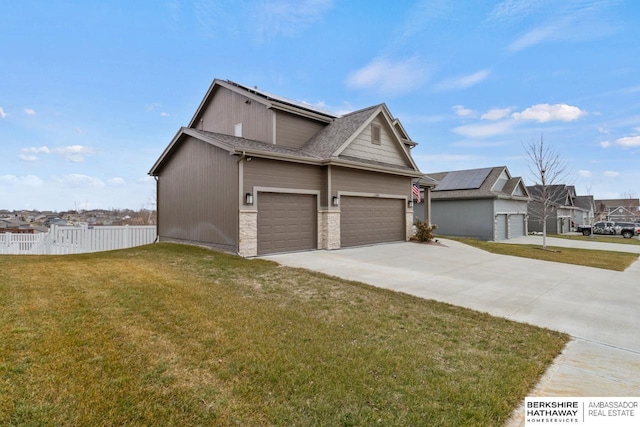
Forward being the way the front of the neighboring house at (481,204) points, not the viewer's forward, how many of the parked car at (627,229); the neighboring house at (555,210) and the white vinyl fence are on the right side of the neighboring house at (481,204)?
1

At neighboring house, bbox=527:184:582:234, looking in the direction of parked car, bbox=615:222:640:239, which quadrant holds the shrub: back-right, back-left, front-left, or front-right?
back-right

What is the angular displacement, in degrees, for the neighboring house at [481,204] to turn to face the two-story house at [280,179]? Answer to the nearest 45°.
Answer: approximately 90° to its right

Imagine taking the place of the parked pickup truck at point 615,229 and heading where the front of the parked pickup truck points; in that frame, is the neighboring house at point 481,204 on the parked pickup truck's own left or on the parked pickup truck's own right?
on the parked pickup truck's own left

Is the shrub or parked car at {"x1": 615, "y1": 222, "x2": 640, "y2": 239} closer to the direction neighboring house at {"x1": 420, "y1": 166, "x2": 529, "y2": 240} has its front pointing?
the parked car

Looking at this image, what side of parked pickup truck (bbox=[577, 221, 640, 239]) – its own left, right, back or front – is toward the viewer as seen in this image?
left

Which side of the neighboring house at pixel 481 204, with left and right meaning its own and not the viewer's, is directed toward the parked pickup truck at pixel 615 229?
left

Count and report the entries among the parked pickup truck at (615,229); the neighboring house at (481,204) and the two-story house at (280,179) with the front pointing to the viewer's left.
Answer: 1

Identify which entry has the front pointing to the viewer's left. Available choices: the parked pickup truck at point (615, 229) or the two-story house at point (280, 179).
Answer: the parked pickup truck

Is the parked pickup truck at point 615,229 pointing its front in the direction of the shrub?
no

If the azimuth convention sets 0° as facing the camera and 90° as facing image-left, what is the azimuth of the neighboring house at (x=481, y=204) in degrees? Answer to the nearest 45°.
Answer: approximately 315°

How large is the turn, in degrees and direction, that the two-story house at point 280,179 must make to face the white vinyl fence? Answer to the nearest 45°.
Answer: approximately 135° to its right

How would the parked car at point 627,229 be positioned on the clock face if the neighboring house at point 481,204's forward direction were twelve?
The parked car is roughly at 9 o'clock from the neighboring house.

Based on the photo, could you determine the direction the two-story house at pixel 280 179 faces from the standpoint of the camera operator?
facing the viewer and to the right of the viewer

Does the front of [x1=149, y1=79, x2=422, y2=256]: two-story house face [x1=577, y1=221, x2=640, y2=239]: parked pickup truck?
no
